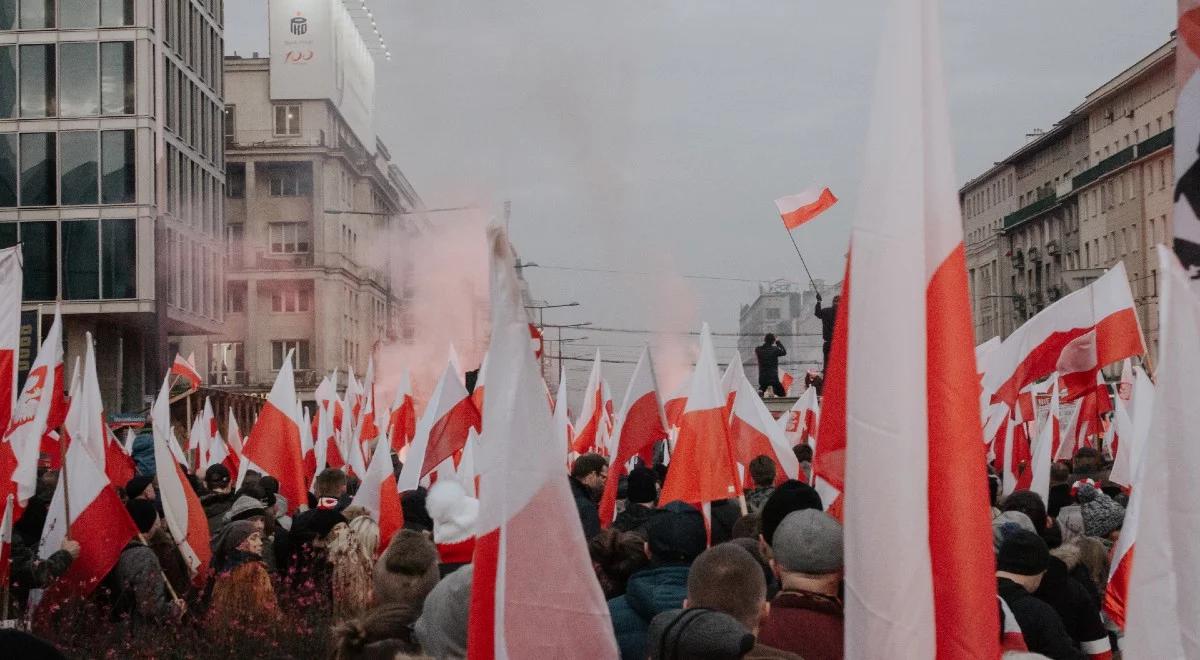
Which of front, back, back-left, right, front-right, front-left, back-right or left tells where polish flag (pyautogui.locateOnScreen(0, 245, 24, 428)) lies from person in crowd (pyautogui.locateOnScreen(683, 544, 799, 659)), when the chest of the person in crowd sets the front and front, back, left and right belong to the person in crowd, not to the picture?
front-left

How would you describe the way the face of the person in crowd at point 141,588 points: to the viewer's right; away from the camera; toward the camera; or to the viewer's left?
away from the camera

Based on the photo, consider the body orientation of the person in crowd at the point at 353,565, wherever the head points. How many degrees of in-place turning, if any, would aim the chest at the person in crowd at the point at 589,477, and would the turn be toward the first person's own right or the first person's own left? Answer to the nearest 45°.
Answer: approximately 45° to the first person's own right

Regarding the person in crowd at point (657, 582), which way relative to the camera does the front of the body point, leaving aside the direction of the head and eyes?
away from the camera

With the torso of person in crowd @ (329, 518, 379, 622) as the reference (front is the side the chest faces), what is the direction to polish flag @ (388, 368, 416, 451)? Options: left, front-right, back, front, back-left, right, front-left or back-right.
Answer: front

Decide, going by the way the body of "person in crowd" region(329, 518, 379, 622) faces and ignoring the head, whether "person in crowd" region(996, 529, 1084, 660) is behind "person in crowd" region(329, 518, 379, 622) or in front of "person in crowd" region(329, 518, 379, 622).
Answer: behind

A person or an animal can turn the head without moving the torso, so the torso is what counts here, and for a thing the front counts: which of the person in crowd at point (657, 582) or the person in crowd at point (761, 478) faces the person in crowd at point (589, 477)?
the person in crowd at point (657, 582)

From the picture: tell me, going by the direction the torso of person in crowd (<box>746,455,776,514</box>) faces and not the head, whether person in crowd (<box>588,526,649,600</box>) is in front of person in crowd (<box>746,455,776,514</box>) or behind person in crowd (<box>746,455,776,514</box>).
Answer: behind

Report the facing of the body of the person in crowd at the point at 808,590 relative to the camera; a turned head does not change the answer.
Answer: away from the camera

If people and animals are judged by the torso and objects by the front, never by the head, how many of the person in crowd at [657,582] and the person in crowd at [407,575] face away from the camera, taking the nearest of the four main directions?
2

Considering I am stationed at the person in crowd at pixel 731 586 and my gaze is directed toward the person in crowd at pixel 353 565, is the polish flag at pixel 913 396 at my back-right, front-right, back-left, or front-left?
back-right

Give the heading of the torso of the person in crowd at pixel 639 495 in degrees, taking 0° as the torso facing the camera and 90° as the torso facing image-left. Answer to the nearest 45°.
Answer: approximately 180°

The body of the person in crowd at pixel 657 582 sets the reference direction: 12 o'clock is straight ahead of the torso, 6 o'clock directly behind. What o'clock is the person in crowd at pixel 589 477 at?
the person in crowd at pixel 589 477 is roughly at 12 o'clock from the person in crowd at pixel 657 582.
